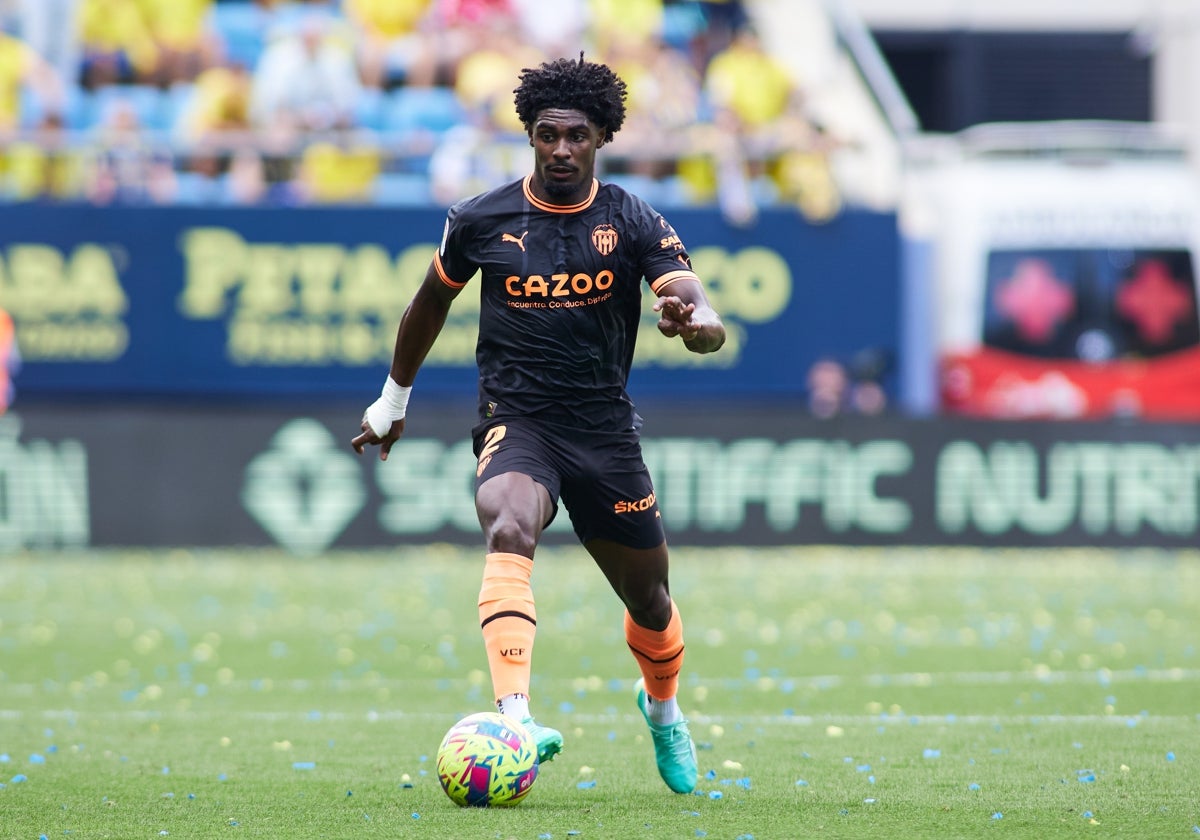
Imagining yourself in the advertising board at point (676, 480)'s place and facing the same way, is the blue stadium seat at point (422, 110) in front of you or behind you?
behind

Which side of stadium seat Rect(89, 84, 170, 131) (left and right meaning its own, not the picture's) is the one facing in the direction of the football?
front

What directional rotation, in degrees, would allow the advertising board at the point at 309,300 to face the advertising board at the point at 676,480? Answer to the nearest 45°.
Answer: approximately 45° to its left

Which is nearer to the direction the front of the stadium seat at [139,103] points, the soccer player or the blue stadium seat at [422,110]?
the soccer player

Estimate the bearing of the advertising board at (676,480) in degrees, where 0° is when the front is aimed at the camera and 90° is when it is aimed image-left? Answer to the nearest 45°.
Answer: approximately 0°

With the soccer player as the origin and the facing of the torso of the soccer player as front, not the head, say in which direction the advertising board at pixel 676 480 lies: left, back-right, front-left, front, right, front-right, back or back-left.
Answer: back

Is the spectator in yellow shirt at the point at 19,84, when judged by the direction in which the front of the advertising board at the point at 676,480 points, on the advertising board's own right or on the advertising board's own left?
on the advertising board's own right

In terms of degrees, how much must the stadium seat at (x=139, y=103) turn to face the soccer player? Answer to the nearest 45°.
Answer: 0° — it already faces them
